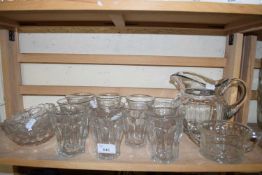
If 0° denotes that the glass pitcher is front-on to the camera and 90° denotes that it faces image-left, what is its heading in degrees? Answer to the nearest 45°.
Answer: approximately 90°
